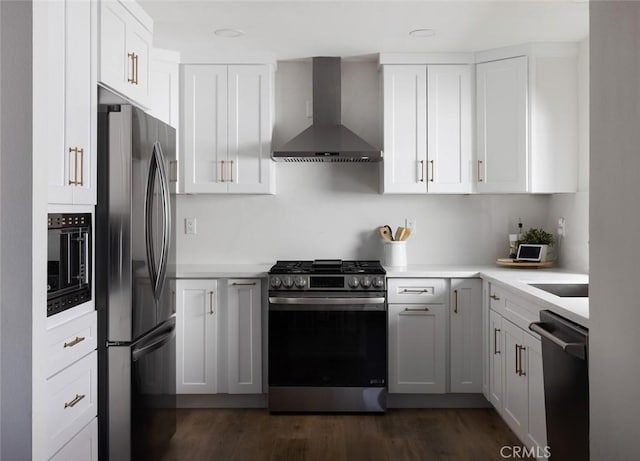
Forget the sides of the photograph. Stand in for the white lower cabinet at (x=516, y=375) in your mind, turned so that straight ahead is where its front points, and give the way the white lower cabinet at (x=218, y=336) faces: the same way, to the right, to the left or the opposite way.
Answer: to the left

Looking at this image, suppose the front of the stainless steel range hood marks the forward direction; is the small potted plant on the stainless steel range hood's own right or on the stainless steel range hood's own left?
on the stainless steel range hood's own left

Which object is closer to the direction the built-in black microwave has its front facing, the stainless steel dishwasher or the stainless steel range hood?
the stainless steel dishwasher

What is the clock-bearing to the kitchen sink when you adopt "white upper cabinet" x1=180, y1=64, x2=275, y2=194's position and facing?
The kitchen sink is roughly at 10 o'clock from the white upper cabinet.

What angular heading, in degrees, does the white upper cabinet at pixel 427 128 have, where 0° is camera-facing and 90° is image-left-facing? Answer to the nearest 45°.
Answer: approximately 0°

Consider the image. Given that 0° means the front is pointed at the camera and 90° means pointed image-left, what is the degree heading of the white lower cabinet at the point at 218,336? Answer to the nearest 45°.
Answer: approximately 0°

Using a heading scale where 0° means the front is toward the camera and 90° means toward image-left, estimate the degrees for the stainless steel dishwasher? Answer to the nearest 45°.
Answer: approximately 45°
